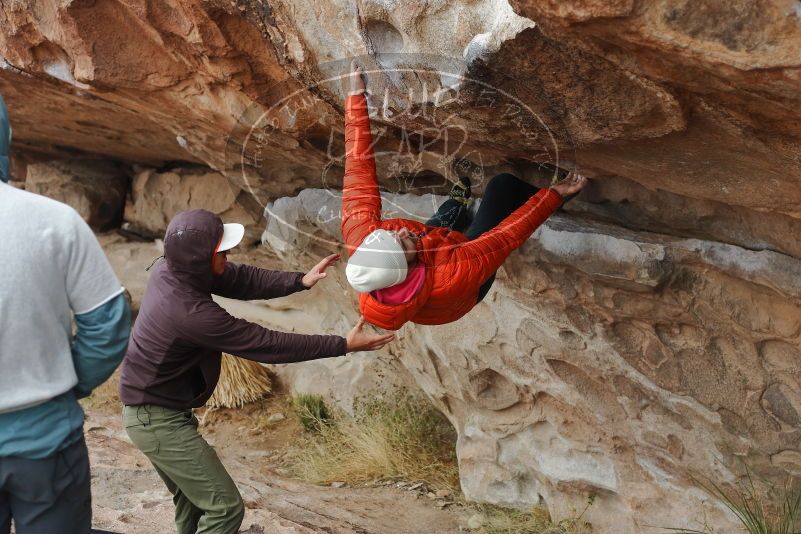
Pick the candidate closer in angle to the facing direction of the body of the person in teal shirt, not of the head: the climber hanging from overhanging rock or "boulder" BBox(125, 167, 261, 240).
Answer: the boulder

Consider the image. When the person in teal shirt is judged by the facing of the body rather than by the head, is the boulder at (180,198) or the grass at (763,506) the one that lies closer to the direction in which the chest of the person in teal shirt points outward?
the boulder

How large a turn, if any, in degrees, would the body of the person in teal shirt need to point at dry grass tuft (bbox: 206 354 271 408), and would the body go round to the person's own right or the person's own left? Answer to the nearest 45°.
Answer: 0° — they already face it

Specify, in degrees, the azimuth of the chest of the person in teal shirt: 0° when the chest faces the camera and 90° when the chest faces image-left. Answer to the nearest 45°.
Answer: approximately 180°

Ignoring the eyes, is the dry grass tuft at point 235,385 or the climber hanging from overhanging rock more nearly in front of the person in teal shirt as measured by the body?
the dry grass tuft

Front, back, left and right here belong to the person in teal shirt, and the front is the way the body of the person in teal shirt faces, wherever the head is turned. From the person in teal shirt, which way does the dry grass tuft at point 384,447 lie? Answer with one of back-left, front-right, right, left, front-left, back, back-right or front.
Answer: front-right

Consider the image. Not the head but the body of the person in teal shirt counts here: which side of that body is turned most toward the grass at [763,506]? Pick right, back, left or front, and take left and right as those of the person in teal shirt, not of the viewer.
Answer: right

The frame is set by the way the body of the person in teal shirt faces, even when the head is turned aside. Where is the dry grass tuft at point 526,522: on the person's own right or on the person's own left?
on the person's own right

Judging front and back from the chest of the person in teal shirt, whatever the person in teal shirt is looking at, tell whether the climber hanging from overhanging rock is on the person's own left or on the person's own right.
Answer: on the person's own right

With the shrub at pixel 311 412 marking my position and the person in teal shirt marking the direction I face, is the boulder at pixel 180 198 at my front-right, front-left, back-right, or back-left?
back-right

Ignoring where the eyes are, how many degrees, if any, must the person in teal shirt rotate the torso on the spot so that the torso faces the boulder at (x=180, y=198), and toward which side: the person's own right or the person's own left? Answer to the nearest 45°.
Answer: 0° — they already face it
